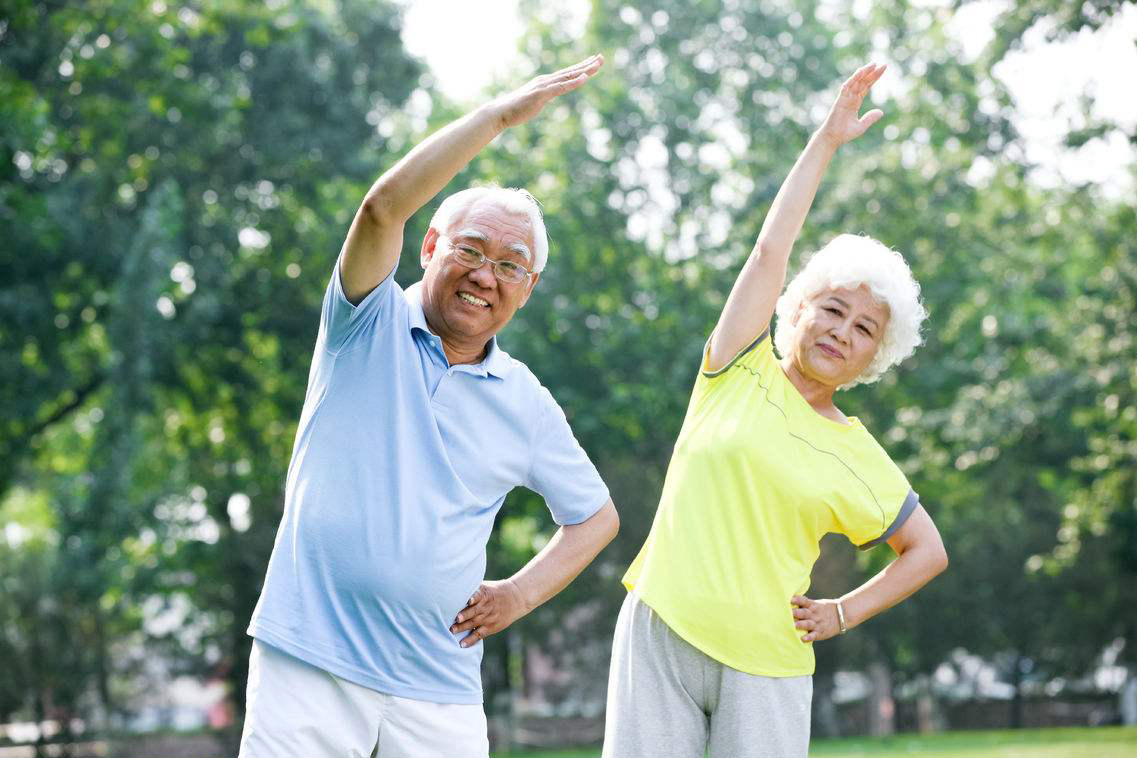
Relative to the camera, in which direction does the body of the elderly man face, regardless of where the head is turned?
toward the camera

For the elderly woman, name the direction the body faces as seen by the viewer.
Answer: toward the camera

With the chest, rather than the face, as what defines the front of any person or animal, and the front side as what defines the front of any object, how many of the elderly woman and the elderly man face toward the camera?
2

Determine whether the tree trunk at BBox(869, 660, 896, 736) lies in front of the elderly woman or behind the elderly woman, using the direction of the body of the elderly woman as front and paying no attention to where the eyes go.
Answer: behind

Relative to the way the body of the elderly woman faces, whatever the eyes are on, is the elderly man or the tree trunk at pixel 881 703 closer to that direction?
the elderly man

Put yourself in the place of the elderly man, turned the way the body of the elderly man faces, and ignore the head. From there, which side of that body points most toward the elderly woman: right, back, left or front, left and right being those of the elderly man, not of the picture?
left

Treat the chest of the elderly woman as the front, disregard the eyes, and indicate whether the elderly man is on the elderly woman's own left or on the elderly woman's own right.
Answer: on the elderly woman's own right
